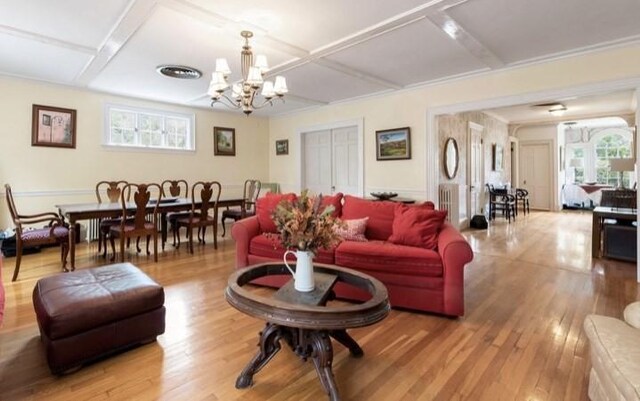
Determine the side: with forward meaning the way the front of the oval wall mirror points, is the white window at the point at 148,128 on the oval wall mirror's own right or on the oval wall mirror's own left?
on the oval wall mirror's own right

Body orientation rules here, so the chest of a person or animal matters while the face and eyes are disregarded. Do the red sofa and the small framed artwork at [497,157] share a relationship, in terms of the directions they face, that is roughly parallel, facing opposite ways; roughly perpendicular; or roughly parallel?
roughly perpendicular

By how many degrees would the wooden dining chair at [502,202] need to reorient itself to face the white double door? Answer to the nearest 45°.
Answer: approximately 90° to its right

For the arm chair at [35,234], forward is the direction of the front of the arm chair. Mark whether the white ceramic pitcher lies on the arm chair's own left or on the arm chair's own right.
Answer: on the arm chair's own right

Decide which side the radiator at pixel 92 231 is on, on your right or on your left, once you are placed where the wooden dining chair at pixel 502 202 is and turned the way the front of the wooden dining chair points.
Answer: on your right

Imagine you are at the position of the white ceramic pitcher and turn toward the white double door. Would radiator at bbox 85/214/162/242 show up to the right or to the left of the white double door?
left

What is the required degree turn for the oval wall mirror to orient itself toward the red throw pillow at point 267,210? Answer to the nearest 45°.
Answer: approximately 90° to its right

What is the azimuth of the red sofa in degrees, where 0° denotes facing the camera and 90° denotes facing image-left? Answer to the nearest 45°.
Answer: approximately 45°

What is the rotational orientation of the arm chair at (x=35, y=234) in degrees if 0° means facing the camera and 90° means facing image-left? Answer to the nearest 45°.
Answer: approximately 270°

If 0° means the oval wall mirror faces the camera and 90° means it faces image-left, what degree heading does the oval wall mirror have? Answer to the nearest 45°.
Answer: approximately 315°
